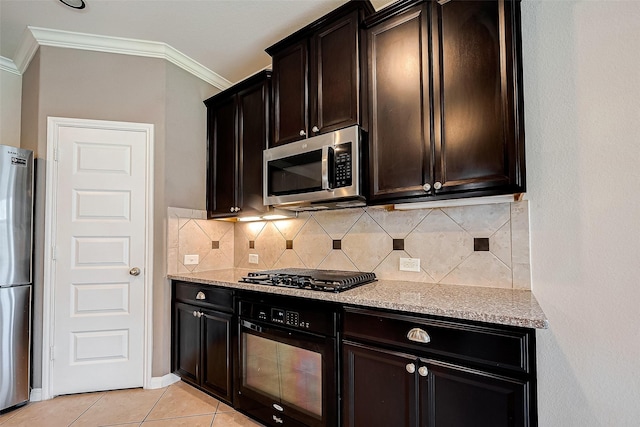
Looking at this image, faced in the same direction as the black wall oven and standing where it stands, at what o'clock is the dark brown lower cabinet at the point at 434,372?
The dark brown lower cabinet is roughly at 9 o'clock from the black wall oven.

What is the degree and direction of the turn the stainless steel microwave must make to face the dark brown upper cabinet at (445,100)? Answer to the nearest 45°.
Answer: approximately 90° to its left

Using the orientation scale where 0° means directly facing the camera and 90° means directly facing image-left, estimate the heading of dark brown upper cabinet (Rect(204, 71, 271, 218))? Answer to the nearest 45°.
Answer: approximately 45°

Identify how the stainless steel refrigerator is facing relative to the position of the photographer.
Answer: facing the viewer and to the right of the viewer

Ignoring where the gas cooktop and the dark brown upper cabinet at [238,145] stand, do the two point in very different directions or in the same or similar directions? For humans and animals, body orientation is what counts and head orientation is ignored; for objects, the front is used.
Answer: same or similar directions

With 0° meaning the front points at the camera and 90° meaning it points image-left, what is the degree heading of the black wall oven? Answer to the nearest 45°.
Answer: approximately 45°

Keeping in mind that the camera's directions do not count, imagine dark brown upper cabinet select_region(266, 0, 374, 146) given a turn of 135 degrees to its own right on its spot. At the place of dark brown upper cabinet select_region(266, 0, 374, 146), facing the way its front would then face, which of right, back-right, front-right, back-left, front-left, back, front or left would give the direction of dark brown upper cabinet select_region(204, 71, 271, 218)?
front-left
